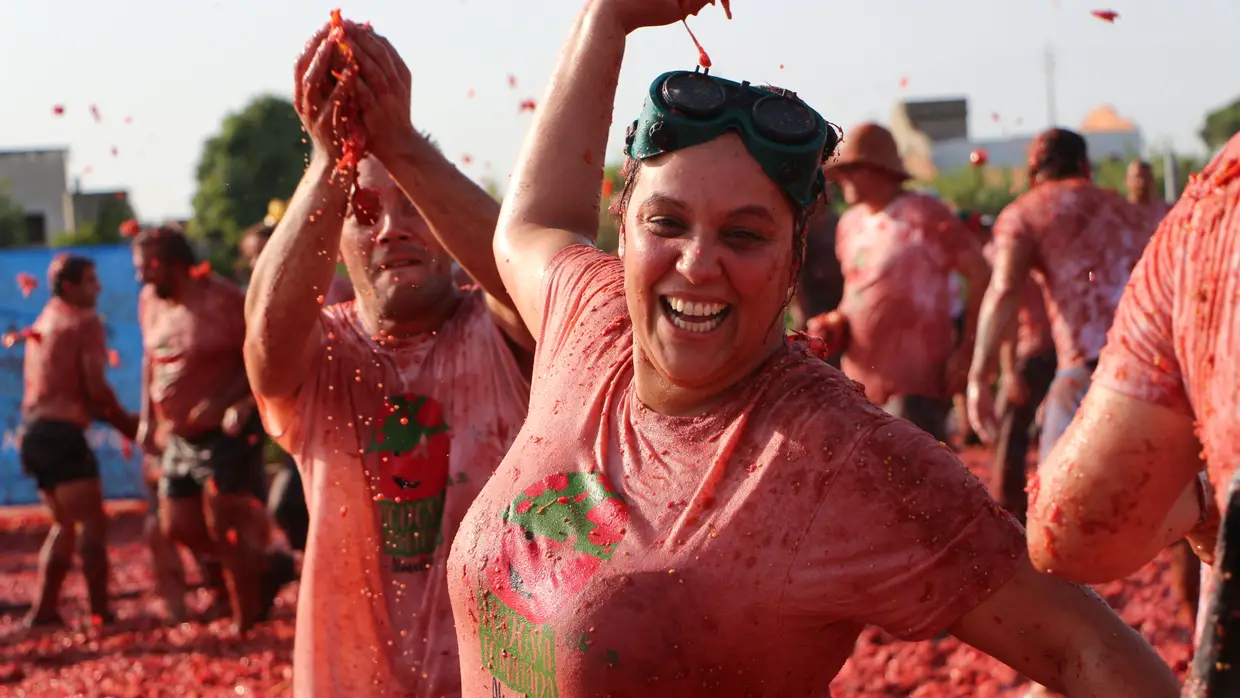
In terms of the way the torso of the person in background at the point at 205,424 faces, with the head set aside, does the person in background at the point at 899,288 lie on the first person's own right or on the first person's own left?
on the first person's own left

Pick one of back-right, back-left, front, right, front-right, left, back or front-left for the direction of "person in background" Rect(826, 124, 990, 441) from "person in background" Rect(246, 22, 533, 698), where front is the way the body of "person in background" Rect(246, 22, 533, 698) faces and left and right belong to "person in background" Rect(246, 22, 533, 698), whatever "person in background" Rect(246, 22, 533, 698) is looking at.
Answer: back-left

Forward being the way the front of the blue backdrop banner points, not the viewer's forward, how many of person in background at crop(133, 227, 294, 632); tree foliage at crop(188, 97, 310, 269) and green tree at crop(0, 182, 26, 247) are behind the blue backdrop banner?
2

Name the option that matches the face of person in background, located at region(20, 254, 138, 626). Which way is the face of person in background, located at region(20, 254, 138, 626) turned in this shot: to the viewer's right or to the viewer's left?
to the viewer's right

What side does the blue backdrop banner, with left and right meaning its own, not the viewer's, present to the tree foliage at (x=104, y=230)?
back

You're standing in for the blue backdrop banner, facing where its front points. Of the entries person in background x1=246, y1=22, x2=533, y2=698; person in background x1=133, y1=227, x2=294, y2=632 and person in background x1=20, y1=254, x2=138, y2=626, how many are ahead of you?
3

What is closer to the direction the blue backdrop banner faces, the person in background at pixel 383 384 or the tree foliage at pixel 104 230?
the person in background

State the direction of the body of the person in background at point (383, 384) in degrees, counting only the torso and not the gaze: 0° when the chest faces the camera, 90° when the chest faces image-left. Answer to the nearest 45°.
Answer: approximately 0°

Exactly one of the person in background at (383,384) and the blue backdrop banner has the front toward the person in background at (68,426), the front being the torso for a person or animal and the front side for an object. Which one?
the blue backdrop banner
